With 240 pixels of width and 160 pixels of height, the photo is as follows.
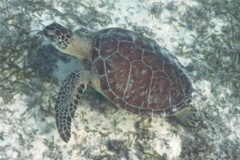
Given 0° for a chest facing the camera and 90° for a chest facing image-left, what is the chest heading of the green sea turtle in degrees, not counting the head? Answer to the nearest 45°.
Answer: approximately 90°
